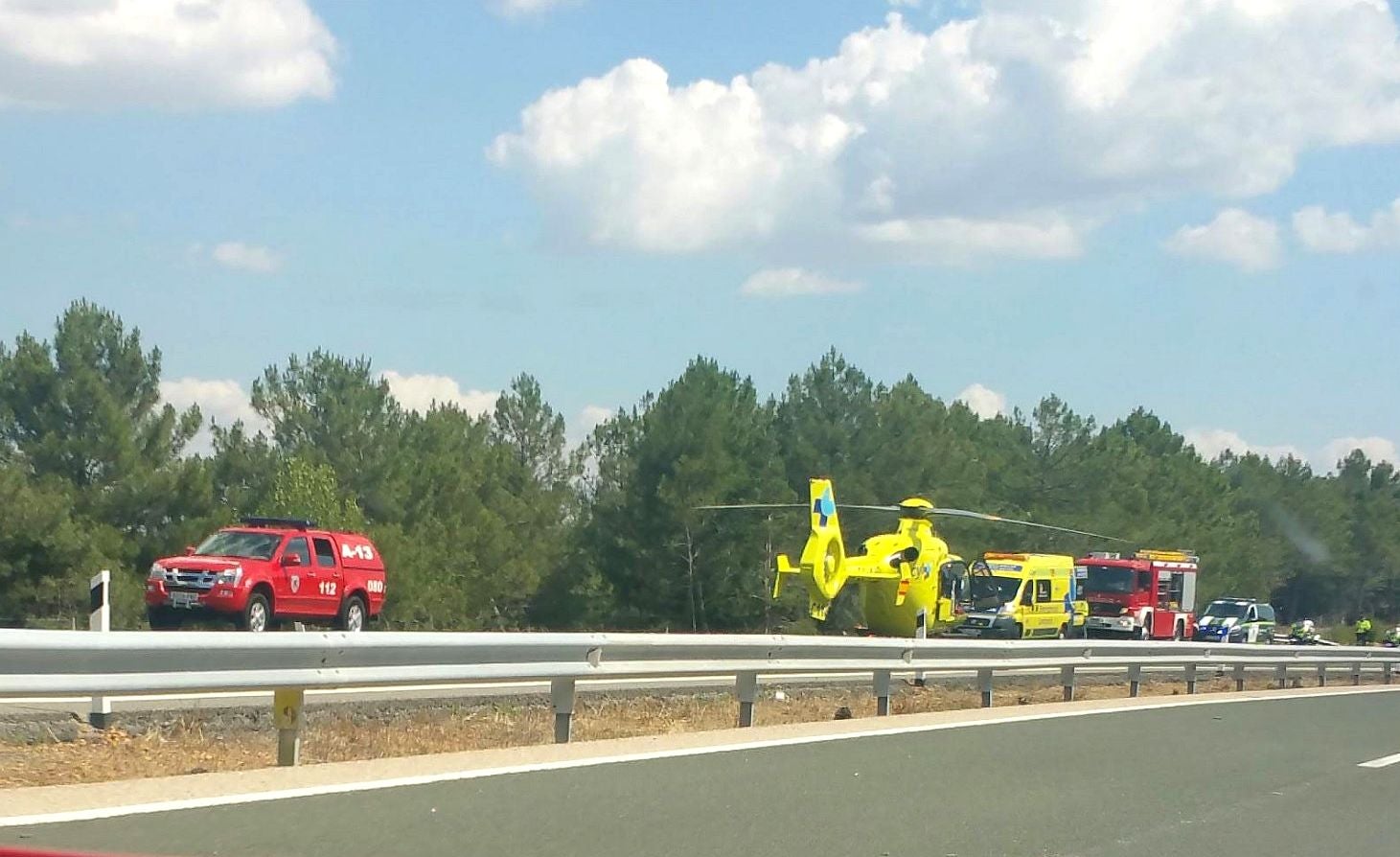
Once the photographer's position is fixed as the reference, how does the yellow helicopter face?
facing away from the viewer and to the right of the viewer

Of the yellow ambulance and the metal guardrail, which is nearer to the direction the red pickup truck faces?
the metal guardrail

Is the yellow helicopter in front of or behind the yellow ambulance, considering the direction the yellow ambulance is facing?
in front

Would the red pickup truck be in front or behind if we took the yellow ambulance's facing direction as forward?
in front

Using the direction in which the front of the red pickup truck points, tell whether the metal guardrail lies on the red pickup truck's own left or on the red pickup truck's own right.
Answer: on the red pickup truck's own left

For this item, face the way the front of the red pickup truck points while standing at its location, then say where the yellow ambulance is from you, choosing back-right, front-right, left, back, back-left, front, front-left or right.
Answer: back

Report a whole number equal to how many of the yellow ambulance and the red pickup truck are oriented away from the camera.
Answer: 0

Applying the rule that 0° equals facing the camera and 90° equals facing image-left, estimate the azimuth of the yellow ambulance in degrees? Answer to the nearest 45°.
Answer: approximately 45°

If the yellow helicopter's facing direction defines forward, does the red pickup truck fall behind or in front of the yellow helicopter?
behind

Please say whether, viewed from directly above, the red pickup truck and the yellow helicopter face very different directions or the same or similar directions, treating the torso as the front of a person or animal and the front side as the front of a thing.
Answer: very different directions

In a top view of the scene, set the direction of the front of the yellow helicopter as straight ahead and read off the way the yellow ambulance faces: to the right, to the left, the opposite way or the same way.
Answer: the opposite way

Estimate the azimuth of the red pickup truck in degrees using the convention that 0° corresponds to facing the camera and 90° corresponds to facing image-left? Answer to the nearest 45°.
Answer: approximately 45°
